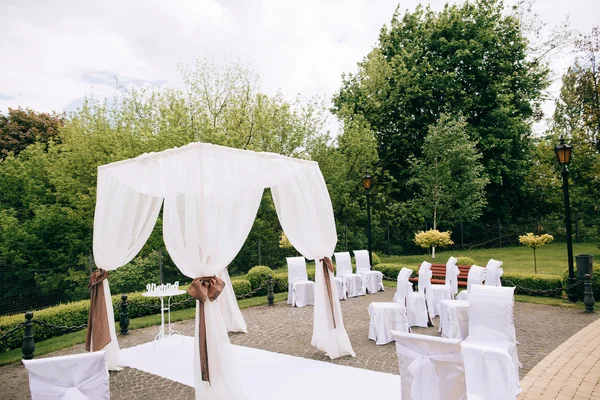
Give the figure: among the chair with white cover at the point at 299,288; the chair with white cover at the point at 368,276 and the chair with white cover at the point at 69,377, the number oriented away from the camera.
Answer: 1

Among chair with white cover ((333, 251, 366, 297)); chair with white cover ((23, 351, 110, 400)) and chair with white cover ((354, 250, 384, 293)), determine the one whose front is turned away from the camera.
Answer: chair with white cover ((23, 351, 110, 400))

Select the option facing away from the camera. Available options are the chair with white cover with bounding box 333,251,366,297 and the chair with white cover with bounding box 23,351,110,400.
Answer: the chair with white cover with bounding box 23,351,110,400

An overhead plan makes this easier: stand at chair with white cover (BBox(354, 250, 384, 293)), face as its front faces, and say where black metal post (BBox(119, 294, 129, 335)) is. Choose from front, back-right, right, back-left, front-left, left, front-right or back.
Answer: right

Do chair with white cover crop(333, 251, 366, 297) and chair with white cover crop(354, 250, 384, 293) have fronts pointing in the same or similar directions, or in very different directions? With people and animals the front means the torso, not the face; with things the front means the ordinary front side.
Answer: same or similar directions

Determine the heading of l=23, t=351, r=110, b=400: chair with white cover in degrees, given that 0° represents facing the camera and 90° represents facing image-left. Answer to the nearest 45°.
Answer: approximately 180°

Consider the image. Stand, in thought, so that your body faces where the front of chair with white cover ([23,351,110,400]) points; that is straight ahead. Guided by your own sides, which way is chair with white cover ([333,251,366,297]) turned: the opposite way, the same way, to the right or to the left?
the opposite way

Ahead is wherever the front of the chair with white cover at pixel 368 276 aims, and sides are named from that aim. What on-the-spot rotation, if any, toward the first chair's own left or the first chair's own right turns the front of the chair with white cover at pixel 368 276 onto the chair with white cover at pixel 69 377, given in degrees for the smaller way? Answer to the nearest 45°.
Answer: approximately 45° to the first chair's own right

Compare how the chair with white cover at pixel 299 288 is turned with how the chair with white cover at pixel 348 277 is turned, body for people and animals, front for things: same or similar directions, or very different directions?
same or similar directions

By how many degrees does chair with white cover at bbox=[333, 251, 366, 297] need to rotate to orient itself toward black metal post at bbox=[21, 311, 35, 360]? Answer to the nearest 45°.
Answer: approximately 90° to its right

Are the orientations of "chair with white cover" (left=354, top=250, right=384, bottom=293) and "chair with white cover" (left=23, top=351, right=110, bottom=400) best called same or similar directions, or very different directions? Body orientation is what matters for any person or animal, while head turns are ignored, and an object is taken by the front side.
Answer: very different directions

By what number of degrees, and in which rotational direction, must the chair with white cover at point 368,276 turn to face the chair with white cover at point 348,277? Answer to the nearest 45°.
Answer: approximately 90° to its right

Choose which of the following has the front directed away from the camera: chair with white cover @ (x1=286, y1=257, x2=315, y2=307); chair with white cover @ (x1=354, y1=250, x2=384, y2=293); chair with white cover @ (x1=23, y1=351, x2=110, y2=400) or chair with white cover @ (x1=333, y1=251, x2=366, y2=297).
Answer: chair with white cover @ (x1=23, y1=351, x2=110, y2=400)
